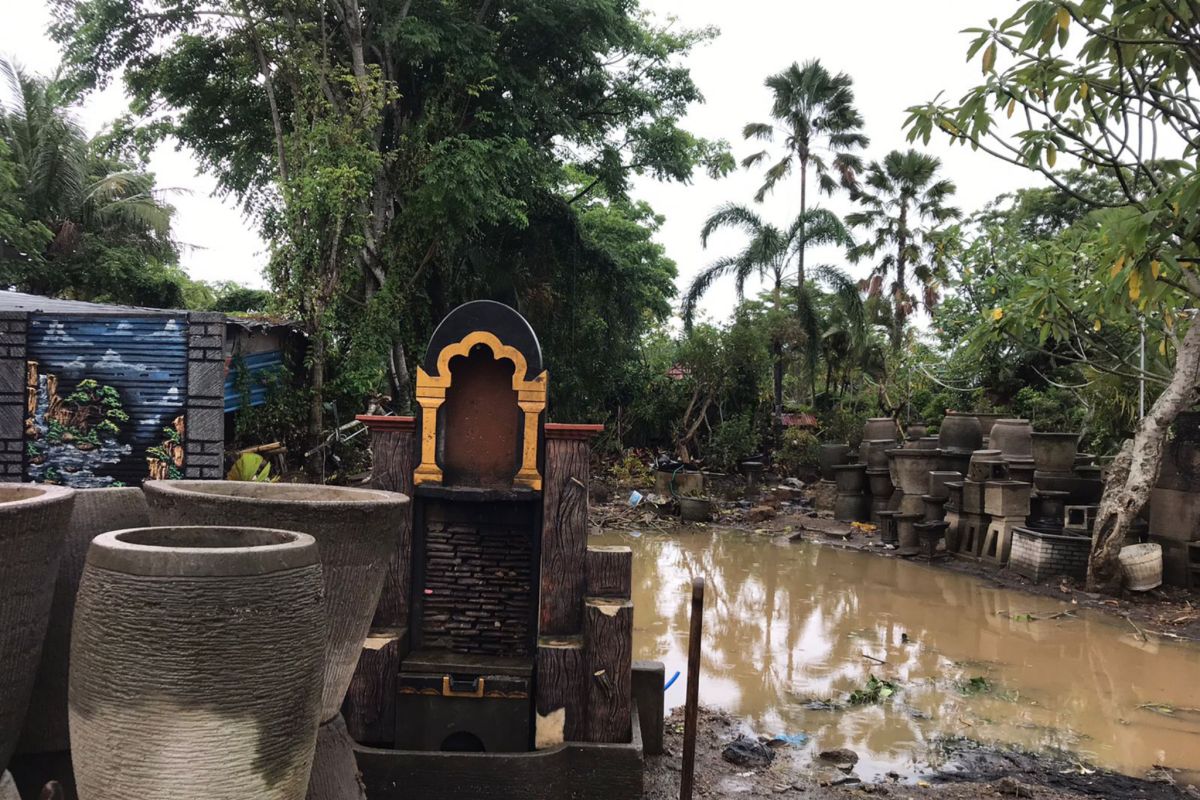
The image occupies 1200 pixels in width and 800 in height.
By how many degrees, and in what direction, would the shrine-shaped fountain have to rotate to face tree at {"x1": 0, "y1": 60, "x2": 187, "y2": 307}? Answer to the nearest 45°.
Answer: approximately 135° to its right

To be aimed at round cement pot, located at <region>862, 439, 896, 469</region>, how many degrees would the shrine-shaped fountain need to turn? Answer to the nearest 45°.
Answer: approximately 135° to its left

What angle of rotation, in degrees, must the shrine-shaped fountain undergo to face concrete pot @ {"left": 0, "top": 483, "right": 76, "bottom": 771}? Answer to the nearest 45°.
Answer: approximately 90° to its right

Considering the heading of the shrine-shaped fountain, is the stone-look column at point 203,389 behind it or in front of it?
behind

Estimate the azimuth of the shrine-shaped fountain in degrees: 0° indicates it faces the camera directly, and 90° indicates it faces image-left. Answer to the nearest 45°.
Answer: approximately 0°

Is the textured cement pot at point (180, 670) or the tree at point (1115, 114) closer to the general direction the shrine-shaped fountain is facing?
the textured cement pot

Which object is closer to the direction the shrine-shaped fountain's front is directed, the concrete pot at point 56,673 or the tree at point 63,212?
the concrete pot

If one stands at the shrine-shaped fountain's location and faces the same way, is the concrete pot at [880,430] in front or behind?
behind
